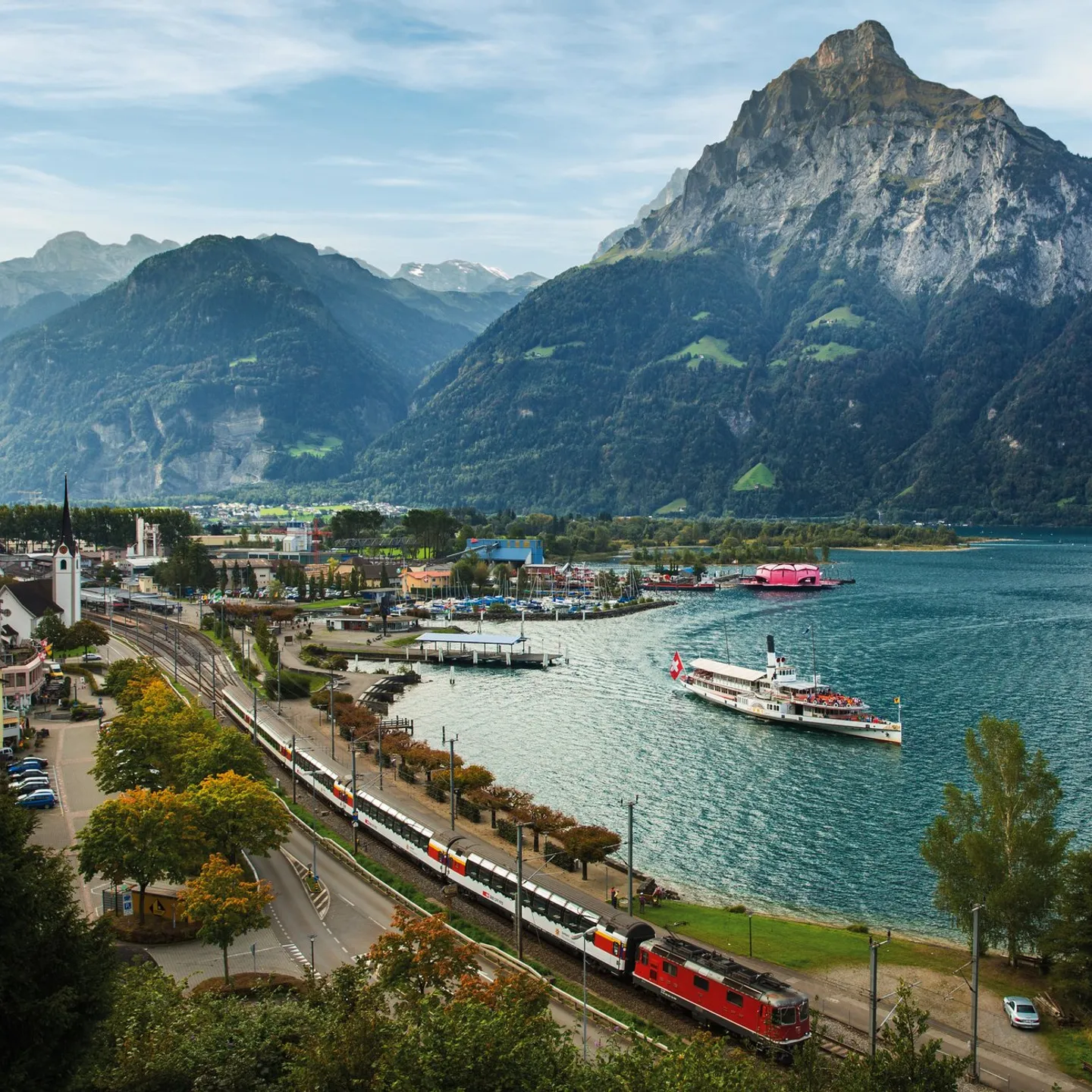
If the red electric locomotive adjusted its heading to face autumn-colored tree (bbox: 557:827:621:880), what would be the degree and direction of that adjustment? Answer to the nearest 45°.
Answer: approximately 135° to its left

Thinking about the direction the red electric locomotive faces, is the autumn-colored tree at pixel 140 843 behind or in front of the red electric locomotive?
behind

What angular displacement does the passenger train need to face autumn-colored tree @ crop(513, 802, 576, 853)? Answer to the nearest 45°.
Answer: approximately 135° to its left

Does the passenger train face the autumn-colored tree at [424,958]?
no

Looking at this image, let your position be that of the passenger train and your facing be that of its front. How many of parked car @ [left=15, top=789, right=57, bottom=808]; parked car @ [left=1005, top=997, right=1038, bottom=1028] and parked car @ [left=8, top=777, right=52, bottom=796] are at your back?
2

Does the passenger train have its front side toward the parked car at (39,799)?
no

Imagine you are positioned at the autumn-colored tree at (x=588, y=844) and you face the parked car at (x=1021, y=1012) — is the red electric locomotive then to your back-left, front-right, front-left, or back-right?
front-right

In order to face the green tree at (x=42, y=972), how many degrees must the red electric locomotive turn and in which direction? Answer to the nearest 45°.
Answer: approximately 90° to its right

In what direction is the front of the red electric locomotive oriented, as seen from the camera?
facing the viewer and to the right of the viewer

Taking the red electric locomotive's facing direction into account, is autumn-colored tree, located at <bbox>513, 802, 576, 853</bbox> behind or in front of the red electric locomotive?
behind

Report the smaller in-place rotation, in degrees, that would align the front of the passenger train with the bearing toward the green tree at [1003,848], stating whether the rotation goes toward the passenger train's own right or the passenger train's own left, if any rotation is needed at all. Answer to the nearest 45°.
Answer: approximately 45° to the passenger train's own left

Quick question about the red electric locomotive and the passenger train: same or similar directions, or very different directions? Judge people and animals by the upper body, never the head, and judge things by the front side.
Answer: same or similar directions

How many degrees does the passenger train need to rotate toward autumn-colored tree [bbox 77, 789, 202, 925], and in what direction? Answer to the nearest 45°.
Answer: approximately 135° to its right

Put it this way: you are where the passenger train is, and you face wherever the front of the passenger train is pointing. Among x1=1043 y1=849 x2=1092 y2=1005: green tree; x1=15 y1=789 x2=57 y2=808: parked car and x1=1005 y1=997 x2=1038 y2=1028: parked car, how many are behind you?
1

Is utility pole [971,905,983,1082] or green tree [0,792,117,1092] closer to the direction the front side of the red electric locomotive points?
the utility pole
